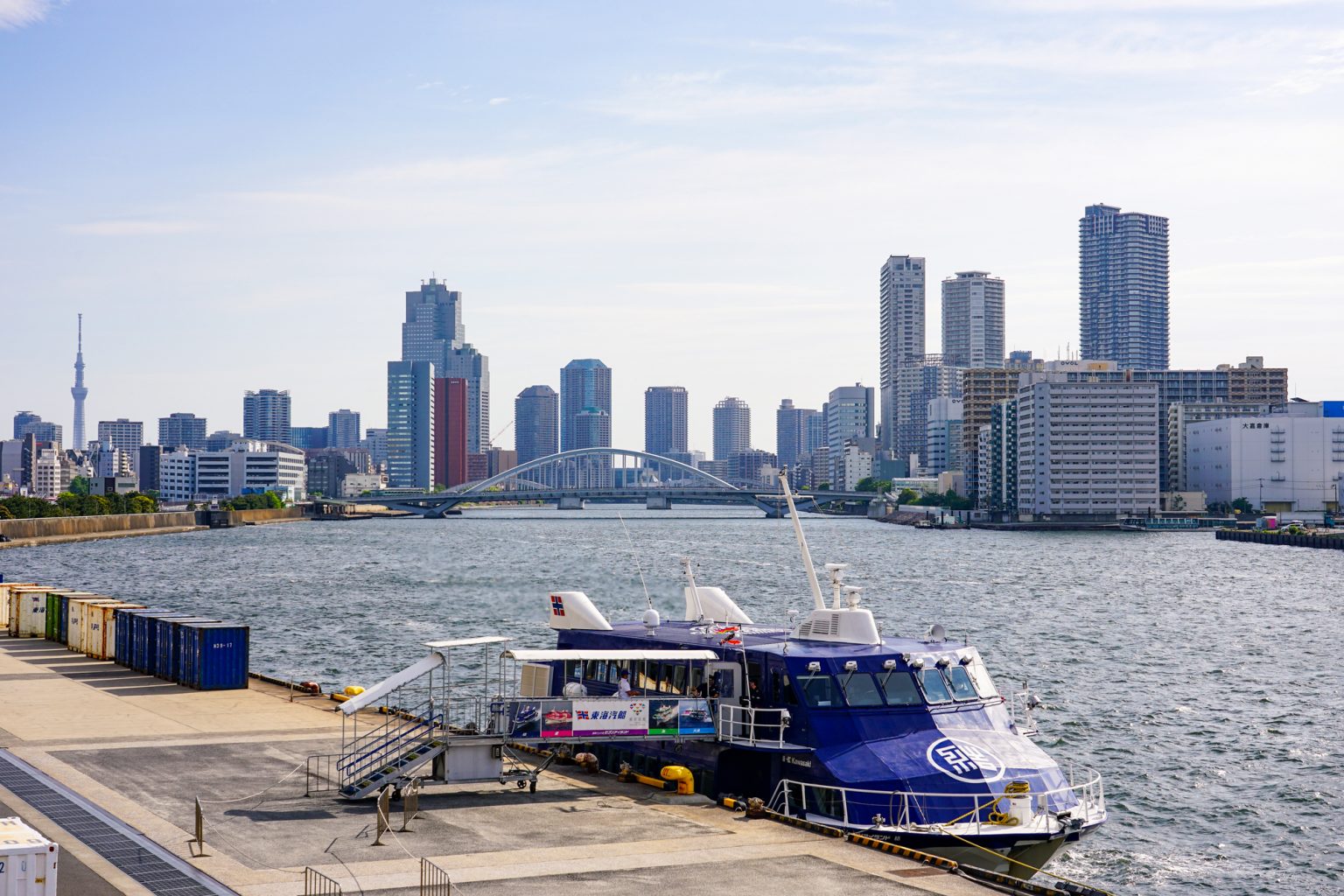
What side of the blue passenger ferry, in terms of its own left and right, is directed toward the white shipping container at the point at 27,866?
right

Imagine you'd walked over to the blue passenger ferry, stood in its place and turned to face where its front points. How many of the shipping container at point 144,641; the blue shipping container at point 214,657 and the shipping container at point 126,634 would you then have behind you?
3

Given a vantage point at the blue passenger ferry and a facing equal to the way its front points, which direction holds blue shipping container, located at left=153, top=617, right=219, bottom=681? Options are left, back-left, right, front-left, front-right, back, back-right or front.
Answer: back

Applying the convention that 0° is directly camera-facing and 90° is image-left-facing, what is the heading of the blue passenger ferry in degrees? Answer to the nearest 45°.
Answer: approximately 315°

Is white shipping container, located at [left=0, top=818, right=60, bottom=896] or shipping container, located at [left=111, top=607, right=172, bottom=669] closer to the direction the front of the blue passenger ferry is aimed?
the white shipping container

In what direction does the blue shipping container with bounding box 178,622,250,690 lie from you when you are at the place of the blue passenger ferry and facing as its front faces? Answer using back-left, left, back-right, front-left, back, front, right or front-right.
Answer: back

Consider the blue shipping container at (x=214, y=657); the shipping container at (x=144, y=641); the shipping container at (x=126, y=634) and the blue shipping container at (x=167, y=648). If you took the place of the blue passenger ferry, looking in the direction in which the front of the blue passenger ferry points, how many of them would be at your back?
4

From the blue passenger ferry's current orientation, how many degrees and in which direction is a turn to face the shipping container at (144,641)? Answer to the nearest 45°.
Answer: approximately 180°

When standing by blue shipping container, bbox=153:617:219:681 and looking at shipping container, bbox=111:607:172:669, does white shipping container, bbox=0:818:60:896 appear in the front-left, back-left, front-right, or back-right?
back-left

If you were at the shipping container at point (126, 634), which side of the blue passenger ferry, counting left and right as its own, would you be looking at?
back

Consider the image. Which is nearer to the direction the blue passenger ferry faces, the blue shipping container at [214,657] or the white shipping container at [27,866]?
the white shipping container
